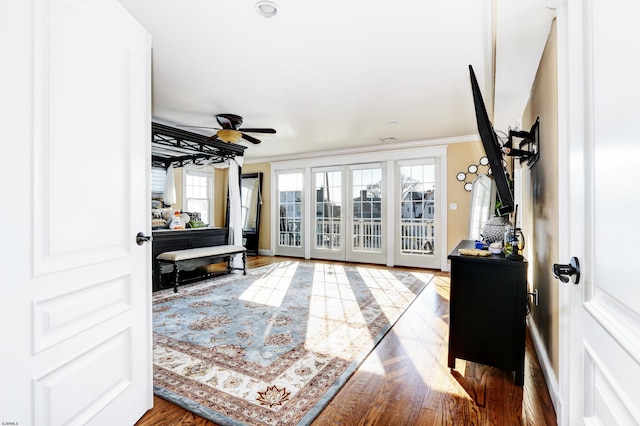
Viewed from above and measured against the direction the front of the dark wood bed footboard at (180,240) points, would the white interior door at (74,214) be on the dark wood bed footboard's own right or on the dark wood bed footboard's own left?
on the dark wood bed footboard's own right

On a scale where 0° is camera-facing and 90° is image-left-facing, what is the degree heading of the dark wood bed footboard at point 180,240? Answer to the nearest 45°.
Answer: approximately 315°

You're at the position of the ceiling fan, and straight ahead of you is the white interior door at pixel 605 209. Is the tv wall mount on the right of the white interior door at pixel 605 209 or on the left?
left

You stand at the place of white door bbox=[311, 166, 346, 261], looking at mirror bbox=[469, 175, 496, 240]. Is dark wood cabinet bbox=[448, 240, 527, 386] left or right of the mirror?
right

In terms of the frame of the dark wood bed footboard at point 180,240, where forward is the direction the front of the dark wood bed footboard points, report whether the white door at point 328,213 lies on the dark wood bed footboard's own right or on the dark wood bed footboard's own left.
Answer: on the dark wood bed footboard's own left

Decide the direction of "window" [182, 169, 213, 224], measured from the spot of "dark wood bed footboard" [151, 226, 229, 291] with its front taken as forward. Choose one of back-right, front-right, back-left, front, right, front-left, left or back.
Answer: back-left

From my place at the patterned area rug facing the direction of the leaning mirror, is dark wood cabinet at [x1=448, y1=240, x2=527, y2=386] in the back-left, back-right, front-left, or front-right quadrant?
back-right

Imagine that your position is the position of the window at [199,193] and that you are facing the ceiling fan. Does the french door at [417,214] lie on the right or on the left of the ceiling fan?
left
